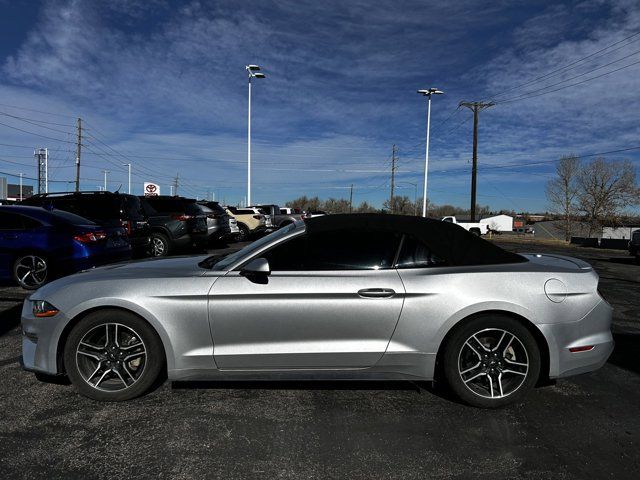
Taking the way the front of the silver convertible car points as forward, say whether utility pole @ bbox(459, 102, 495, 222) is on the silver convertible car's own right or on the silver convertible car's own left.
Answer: on the silver convertible car's own right

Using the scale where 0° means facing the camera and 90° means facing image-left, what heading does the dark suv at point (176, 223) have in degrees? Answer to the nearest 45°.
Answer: approximately 135°

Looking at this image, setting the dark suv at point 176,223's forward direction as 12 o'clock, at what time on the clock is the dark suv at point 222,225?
the dark suv at point 222,225 is roughly at 3 o'clock from the dark suv at point 176,223.

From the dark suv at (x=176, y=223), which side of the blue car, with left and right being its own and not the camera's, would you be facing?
right

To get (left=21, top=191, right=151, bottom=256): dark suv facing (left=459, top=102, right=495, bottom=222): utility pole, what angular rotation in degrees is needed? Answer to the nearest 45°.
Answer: approximately 90° to its right

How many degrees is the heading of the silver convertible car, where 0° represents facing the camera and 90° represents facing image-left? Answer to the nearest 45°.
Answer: approximately 90°

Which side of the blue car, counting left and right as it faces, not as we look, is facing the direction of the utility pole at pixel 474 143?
right

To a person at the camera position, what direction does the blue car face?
facing away from the viewer and to the left of the viewer

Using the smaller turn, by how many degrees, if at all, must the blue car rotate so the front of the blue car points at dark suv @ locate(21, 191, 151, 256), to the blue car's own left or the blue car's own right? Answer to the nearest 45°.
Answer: approximately 45° to the blue car's own right

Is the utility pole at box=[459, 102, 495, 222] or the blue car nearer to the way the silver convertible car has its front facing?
the blue car

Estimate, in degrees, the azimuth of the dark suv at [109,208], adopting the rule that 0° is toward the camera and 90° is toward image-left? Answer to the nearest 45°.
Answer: approximately 135°
